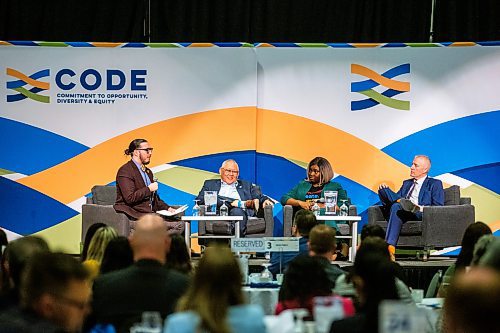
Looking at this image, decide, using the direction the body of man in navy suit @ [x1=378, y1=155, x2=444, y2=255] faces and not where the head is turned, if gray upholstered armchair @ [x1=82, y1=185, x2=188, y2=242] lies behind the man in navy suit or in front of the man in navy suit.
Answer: in front

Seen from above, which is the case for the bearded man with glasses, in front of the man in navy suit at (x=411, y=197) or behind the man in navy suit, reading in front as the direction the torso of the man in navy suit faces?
in front

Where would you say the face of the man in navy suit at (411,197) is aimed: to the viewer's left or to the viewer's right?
to the viewer's left

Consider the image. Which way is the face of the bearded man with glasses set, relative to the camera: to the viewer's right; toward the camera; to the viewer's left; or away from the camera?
to the viewer's right

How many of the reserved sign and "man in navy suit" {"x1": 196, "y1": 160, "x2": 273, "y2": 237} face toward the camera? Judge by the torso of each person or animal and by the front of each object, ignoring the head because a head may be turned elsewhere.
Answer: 2

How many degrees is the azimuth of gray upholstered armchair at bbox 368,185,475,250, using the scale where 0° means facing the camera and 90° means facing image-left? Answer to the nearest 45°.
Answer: approximately 45°

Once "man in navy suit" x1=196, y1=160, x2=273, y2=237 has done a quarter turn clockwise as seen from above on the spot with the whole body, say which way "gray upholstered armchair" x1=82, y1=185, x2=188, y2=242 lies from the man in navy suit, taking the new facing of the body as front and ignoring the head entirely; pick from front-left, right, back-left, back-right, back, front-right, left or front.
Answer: front

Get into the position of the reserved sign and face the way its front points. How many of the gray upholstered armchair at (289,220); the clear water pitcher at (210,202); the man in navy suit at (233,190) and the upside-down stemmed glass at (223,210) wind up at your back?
4

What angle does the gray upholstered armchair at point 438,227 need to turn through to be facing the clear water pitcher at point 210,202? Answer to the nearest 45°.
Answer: approximately 45° to its right

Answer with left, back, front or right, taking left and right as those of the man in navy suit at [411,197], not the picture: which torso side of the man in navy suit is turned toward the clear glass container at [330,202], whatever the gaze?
front

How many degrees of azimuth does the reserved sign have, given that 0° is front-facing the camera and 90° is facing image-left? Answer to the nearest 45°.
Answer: approximately 0°

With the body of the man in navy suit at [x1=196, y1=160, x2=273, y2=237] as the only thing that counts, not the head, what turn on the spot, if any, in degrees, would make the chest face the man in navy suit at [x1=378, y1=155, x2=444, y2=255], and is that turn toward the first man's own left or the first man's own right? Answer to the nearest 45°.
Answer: approximately 90° to the first man's own left
